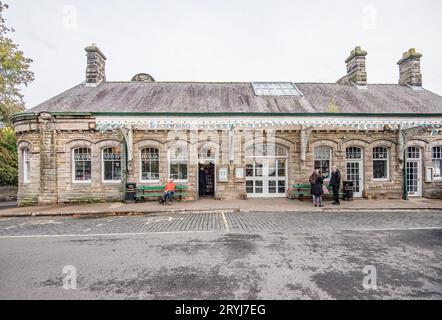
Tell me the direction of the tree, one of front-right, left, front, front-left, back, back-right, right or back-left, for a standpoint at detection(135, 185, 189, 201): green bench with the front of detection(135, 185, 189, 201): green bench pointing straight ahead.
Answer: back-right

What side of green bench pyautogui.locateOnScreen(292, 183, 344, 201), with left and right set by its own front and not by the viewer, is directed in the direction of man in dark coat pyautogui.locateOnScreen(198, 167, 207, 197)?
right

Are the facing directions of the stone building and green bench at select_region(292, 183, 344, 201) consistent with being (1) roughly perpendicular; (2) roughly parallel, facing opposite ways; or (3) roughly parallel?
roughly parallel

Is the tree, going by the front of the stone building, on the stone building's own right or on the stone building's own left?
on the stone building's own right

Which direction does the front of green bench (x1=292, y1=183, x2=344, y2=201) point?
toward the camera

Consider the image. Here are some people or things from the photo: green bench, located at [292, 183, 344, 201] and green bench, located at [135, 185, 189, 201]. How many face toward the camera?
2
